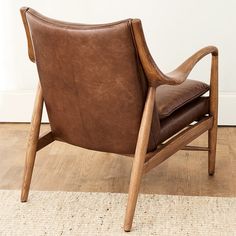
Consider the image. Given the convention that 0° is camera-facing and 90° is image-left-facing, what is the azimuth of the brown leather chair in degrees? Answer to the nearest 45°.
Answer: approximately 225°
